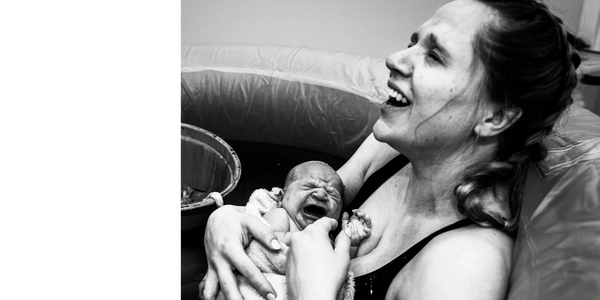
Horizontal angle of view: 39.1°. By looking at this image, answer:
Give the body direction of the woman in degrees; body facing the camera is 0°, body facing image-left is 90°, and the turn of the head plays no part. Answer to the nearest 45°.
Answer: approximately 45°

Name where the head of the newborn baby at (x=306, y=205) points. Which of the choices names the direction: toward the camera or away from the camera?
toward the camera
